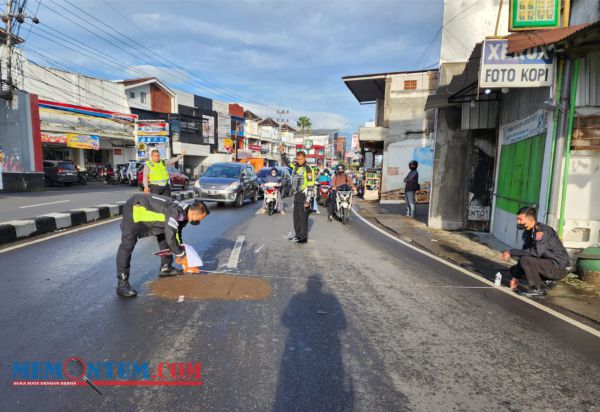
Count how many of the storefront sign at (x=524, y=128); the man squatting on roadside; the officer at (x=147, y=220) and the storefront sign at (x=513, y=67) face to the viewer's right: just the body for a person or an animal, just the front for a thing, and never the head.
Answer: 1

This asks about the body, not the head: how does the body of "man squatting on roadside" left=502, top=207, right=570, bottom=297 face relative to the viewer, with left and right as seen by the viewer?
facing to the left of the viewer

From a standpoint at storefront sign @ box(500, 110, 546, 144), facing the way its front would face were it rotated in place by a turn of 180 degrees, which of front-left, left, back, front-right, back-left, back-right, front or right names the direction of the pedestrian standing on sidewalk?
left

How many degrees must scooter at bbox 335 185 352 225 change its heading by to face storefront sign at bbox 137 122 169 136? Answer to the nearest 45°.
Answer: approximately 135° to its right

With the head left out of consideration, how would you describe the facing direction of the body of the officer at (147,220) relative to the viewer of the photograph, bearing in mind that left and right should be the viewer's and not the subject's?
facing to the right of the viewer

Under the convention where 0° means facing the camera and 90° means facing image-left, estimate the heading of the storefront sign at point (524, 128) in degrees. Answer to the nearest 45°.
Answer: approximately 45°

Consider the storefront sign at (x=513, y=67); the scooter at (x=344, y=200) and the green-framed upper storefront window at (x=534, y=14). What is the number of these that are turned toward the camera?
3

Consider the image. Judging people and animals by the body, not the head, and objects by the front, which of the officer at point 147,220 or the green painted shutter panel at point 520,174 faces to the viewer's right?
the officer
